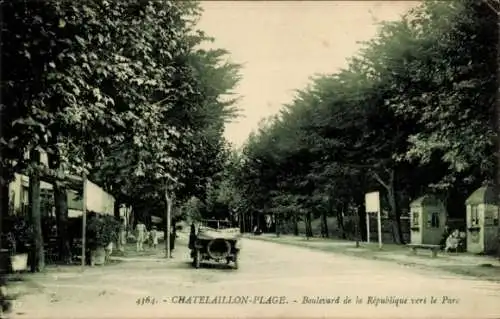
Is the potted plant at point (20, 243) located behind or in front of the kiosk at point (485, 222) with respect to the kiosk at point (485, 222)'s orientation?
in front

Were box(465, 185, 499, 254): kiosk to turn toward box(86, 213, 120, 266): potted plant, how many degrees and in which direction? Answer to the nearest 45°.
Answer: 0° — it already faces it

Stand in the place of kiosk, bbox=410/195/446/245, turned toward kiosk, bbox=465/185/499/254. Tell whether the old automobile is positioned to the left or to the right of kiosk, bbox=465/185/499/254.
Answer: right

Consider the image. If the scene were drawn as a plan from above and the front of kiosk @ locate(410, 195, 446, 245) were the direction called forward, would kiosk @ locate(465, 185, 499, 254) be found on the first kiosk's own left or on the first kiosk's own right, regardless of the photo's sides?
on the first kiosk's own left

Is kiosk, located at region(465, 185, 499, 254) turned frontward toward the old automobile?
yes

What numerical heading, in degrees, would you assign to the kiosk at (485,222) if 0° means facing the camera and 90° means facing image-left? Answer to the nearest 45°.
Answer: approximately 45°

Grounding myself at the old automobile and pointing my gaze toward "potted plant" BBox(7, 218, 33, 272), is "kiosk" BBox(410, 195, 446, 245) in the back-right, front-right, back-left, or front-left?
back-right

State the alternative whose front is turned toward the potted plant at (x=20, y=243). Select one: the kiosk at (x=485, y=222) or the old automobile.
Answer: the kiosk
